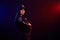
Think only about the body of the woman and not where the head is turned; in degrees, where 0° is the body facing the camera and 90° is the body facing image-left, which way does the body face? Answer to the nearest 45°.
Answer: approximately 315°
